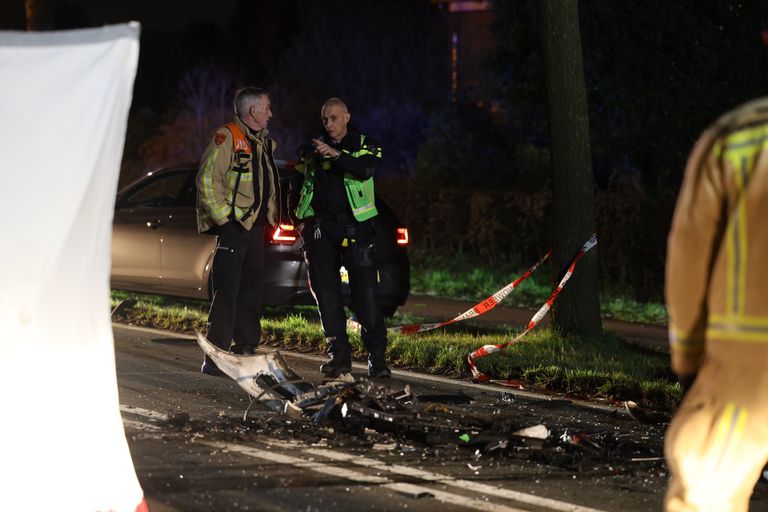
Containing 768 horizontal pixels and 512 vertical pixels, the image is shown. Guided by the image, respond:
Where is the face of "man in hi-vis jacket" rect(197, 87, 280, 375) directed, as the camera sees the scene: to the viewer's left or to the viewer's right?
to the viewer's right

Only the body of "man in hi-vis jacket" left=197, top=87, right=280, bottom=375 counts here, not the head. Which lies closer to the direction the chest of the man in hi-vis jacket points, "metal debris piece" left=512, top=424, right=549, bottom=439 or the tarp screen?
the metal debris piece

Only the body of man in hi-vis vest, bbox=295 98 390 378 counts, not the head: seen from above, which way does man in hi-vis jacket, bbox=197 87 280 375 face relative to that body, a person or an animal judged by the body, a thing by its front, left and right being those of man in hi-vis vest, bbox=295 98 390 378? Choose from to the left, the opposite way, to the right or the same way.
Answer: to the left

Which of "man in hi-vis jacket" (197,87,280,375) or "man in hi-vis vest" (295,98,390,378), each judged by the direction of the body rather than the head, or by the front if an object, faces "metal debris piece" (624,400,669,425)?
"man in hi-vis jacket" (197,87,280,375)

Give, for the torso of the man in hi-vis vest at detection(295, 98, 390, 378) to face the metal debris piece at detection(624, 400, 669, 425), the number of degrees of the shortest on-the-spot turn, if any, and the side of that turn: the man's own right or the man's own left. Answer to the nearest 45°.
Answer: approximately 90° to the man's own left

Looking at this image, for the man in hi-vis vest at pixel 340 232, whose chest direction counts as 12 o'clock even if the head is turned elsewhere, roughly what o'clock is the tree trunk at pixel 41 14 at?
The tree trunk is roughly at 4 o'clock from the man in hi-vis vest.

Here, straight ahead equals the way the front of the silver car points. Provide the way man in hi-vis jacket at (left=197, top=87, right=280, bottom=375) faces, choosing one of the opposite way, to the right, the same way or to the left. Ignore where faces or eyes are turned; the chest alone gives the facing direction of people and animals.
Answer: the opposite way

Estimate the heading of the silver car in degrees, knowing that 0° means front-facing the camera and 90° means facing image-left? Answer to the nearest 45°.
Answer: approximately 135°

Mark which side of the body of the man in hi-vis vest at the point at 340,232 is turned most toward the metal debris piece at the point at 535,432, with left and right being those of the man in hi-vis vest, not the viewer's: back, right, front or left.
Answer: left

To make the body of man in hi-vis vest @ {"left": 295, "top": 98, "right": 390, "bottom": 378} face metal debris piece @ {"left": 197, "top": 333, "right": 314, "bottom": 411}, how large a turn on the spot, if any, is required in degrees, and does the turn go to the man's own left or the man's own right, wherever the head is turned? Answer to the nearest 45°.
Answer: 0° — they already face it

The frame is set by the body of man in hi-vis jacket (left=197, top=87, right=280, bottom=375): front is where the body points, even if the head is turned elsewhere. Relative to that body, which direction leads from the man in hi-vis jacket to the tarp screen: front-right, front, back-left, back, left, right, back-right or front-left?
front-right

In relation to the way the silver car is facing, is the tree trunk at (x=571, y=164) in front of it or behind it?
behind

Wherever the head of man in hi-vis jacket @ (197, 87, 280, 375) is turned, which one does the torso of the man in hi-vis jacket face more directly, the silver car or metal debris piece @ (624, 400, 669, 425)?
the metal debris piece

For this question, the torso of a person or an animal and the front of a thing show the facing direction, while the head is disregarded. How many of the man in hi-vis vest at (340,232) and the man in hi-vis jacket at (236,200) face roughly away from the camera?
0
